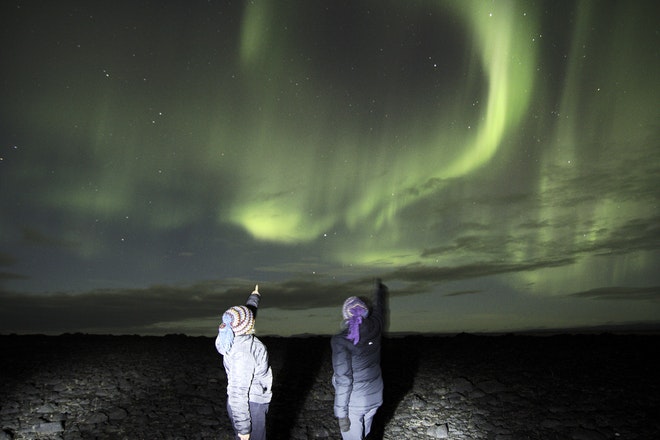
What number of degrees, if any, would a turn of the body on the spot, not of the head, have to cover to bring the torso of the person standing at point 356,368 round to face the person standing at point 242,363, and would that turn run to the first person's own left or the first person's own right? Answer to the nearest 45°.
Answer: approximately 90° to the first person's own left

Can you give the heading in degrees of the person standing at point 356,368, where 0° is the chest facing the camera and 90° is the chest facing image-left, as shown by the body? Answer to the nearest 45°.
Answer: approximately 180°

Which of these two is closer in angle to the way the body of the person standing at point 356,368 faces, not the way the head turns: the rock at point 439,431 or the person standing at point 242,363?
the rock
